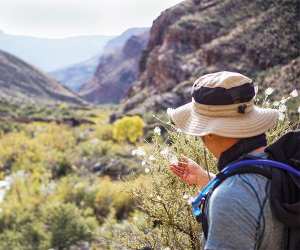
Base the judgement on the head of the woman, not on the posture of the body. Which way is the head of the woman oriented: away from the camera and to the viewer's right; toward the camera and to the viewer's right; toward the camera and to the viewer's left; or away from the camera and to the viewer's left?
away from the camera and to the viewer's left

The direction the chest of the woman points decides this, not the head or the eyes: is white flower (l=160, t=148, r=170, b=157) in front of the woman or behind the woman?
in front

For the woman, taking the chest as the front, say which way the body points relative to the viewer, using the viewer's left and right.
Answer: facing away from the viewer and to the left of the viewer

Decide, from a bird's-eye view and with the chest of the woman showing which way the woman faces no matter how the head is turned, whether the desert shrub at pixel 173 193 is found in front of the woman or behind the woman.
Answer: in front
